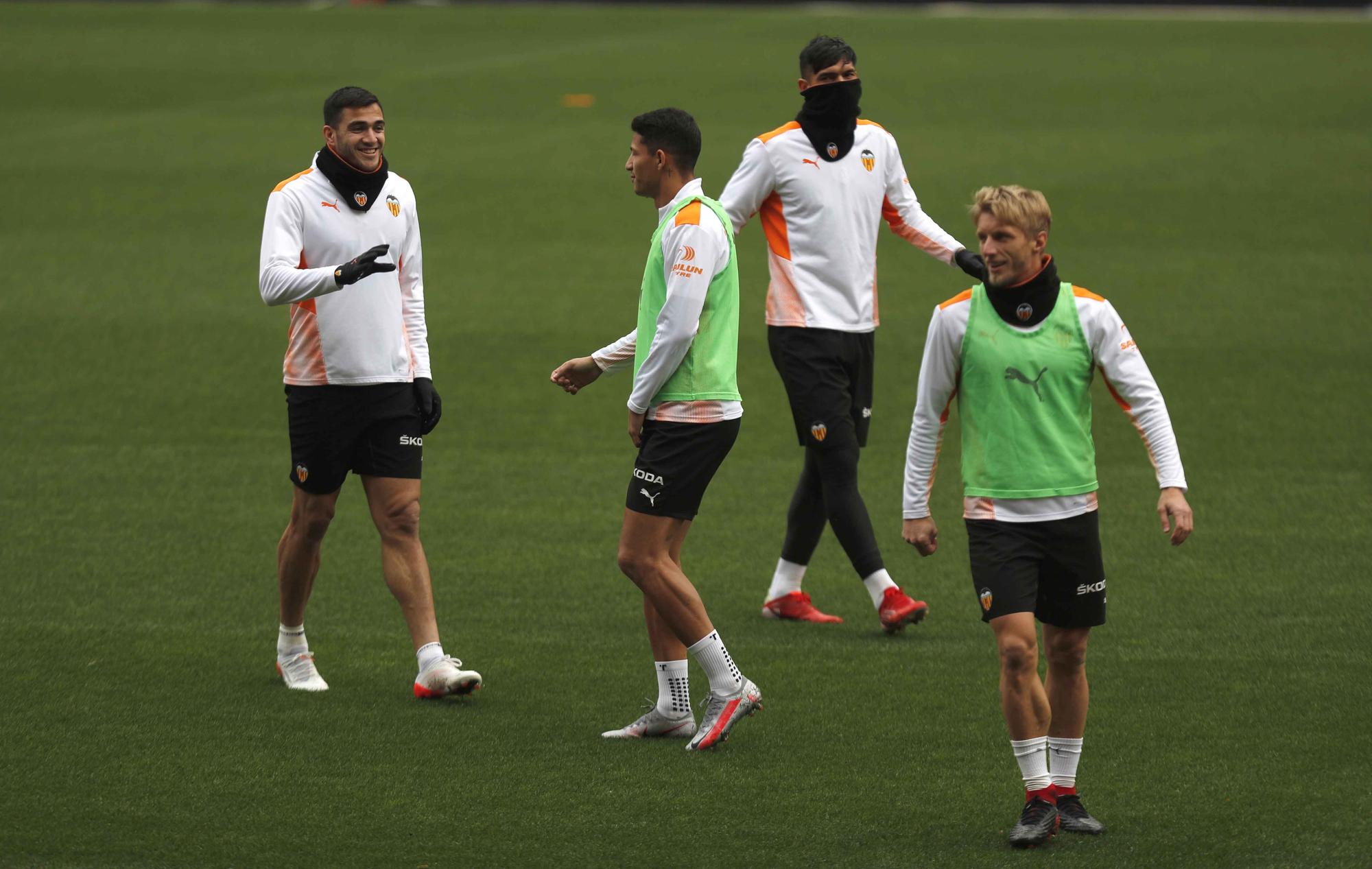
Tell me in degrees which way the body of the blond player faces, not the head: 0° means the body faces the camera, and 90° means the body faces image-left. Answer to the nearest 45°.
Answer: approximately 0°
